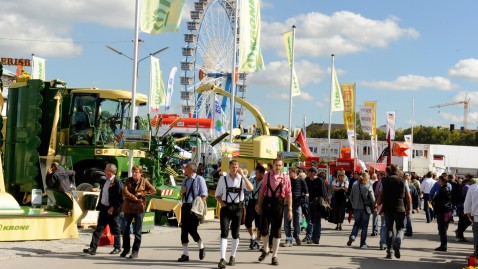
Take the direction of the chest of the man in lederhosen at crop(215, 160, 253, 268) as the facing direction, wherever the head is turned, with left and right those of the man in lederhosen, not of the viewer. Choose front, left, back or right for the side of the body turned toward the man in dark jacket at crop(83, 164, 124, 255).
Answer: right

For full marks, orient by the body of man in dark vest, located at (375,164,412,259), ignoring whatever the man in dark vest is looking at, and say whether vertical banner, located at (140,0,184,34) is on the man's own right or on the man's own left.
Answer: on the man's own left

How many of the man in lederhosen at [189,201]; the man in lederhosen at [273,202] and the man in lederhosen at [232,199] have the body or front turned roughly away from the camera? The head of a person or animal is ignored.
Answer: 0

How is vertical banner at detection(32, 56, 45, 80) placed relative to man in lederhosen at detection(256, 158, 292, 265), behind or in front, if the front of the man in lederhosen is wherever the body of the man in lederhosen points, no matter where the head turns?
behind

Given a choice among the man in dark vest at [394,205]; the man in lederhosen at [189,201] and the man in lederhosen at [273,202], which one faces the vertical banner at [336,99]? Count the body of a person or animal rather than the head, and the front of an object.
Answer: the man in dark vest

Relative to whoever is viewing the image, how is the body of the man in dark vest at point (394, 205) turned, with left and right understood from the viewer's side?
facing away from the viewer

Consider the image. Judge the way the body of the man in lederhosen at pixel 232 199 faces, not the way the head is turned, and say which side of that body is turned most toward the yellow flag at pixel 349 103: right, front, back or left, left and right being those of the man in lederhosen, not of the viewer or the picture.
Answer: back

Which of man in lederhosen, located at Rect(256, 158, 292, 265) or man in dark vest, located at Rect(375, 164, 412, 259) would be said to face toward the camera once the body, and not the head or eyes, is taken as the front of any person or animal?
the man in lederhosen

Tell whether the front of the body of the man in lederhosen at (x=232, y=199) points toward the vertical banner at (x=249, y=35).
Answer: no

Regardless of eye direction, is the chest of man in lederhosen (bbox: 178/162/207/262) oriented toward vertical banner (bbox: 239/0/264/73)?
no

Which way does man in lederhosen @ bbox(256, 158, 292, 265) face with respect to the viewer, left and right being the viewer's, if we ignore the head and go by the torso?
facing the viewer

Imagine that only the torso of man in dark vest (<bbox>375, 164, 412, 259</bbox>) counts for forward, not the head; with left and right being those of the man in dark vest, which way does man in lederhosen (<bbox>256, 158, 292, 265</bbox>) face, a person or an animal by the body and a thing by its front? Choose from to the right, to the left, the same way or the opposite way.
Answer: the opposite way

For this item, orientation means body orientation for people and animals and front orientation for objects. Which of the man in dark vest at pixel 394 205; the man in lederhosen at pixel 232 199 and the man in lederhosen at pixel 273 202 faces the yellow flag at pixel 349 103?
the man in dark vest

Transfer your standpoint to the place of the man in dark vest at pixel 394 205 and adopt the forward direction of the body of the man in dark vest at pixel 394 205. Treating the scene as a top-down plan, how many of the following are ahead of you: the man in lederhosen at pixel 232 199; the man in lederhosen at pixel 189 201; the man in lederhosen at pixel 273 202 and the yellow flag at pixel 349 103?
1

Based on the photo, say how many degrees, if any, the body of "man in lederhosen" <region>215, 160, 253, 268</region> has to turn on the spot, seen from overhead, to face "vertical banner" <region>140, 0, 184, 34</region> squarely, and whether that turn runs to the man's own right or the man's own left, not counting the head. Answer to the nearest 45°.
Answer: approximately 180°

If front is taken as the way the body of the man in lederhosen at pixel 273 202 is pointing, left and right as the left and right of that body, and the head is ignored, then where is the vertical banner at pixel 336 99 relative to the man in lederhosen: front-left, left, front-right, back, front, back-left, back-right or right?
back

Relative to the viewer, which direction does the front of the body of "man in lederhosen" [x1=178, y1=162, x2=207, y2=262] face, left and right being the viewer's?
facing the viewer and to the left of the viewer

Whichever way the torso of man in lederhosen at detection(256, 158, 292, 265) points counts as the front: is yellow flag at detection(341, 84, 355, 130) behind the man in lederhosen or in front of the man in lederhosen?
behind

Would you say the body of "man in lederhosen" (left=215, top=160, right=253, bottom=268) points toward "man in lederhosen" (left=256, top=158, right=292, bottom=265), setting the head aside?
no

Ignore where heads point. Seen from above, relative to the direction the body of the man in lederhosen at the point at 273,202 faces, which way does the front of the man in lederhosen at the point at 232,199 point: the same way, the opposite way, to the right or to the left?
the same way

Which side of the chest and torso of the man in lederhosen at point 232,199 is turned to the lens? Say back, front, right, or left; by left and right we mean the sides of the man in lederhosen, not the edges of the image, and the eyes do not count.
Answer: front
